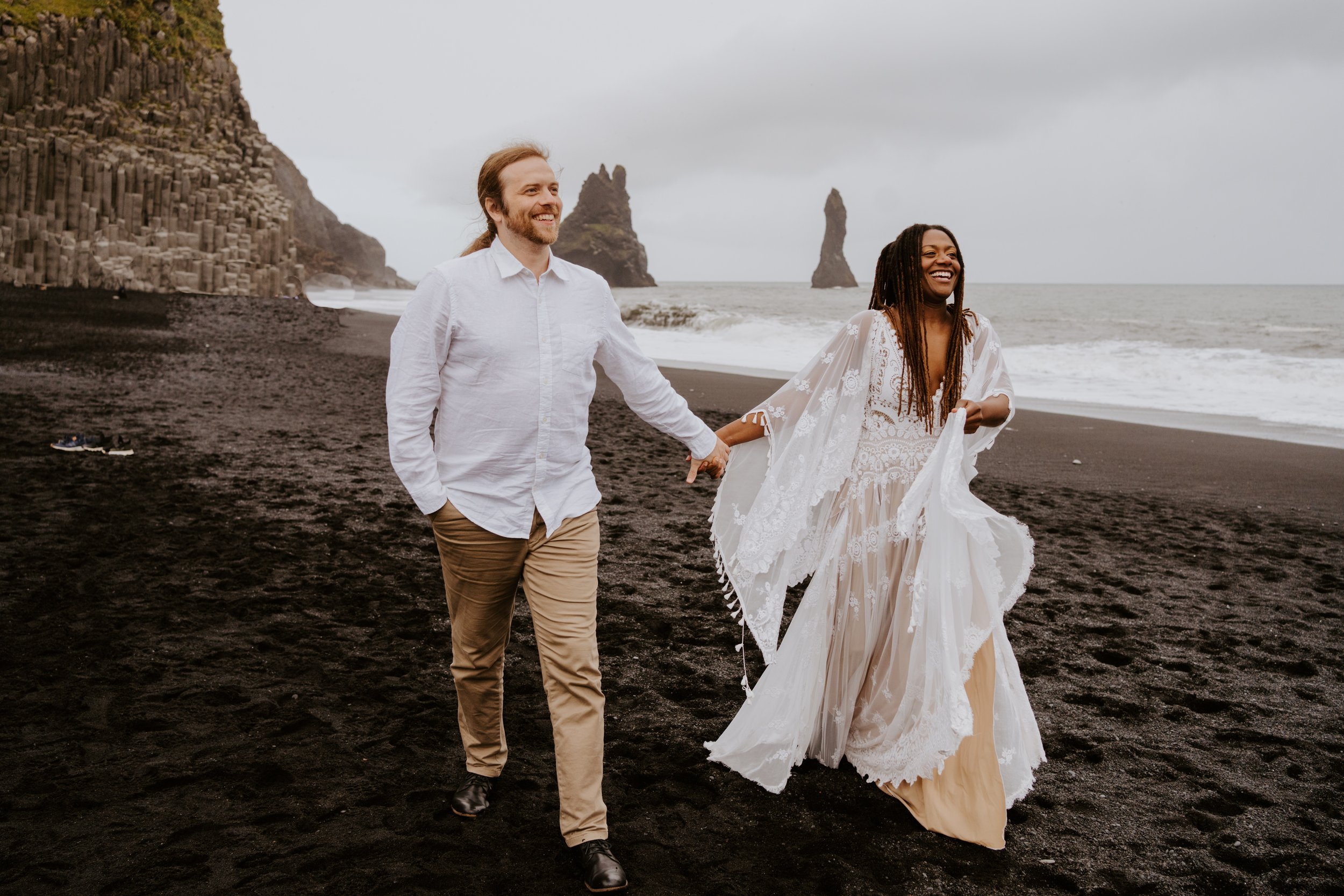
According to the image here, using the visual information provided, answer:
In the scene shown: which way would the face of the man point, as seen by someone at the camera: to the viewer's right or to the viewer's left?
to the viewer's right

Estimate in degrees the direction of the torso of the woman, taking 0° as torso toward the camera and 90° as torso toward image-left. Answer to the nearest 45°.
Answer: approximately 315°

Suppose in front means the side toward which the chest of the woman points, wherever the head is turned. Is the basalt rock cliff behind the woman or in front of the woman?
behind

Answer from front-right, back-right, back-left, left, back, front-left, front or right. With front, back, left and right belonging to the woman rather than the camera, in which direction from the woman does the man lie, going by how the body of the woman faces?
right
